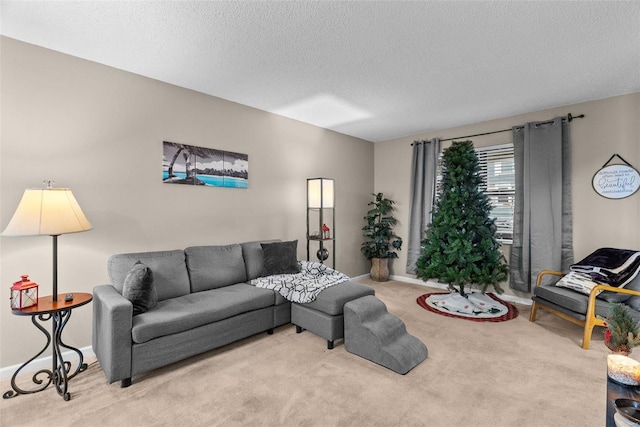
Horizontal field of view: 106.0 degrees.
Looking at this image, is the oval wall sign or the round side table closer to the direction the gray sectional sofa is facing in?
the oval wall sign

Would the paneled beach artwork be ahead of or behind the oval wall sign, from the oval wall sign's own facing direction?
ahead

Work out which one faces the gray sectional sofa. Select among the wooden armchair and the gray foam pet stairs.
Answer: the wooden armchair

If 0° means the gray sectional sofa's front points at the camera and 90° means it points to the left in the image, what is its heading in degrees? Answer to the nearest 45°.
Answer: approximately 315°

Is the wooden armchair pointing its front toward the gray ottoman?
yes

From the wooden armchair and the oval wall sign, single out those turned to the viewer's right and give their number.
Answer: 0

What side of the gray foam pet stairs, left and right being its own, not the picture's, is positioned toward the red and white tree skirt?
left

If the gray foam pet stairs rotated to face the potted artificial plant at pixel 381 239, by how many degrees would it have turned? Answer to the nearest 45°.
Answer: approximately 135° to its left

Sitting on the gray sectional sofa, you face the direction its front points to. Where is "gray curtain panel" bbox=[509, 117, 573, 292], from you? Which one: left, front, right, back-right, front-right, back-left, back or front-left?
front-left

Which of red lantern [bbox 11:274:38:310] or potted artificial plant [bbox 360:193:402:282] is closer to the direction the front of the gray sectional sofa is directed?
the potted artificial plant

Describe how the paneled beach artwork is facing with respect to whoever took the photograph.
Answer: facing the viewer and to the right of the viewer

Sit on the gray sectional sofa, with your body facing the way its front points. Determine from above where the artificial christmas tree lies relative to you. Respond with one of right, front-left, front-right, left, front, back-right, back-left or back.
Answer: front-left

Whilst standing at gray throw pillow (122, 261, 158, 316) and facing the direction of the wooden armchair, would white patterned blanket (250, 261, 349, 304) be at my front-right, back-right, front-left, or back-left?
front-left
